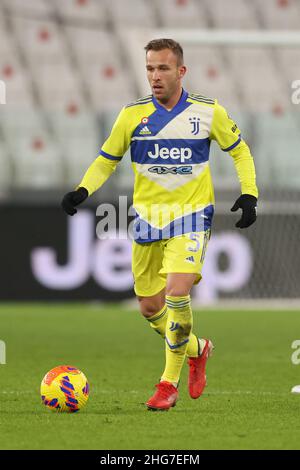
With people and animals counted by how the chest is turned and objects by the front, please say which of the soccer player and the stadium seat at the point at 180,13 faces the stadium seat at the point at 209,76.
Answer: the stadium seat at the point at 180,13

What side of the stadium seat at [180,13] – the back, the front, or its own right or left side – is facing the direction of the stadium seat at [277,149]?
front

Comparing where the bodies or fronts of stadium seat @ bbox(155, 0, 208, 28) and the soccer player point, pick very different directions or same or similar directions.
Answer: same or similar directions

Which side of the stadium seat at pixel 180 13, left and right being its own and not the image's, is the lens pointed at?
front

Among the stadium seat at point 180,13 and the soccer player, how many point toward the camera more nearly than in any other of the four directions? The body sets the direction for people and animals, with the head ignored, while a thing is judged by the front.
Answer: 2

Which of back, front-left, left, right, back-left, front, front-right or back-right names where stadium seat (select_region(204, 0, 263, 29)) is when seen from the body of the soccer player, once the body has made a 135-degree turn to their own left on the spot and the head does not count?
front-left

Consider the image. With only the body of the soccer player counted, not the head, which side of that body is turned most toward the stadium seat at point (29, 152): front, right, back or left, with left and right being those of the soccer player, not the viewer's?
back

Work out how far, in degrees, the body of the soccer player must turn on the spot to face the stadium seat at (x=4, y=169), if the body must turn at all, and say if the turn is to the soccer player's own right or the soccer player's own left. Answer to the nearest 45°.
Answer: approximately 180°

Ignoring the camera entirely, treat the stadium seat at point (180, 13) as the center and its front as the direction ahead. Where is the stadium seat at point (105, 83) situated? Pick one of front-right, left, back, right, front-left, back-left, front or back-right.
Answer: front-right

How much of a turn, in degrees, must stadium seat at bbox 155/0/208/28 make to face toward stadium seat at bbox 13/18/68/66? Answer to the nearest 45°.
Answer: approximately 90° to its right

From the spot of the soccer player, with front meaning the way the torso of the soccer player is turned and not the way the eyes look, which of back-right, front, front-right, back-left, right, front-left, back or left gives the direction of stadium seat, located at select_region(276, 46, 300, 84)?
back

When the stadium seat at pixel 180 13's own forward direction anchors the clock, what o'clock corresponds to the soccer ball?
The soccer ball is roughly at 12 o'clock from the stadium seat.

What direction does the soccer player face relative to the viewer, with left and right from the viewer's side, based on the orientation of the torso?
facing the viewer

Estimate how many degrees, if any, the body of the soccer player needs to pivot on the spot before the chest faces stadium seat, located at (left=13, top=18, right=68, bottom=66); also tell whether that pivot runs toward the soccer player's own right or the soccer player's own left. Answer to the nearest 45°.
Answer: approximately 180°

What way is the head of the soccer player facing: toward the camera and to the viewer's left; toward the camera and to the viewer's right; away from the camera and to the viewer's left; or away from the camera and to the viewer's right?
toward the camera and to the viewer's left
